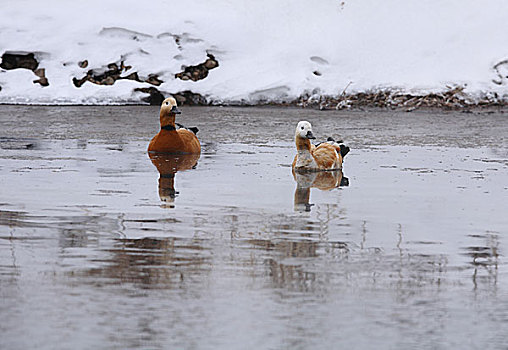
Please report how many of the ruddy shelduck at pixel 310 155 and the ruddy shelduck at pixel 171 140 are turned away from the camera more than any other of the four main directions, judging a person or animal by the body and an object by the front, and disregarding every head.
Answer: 0

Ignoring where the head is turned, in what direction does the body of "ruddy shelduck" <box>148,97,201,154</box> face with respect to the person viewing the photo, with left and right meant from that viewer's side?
facing the viewer and to the left of the viewer

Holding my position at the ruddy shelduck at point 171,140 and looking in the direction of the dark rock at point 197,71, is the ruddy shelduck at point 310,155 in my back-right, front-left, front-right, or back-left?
back-right

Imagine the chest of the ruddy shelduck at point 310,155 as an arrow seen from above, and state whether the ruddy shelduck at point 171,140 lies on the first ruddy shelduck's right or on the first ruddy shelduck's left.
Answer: on the first ruddy shelduck's right

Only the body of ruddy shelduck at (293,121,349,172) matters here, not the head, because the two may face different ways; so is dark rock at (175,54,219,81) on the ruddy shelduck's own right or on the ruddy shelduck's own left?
on the ruddy shelduck's own right

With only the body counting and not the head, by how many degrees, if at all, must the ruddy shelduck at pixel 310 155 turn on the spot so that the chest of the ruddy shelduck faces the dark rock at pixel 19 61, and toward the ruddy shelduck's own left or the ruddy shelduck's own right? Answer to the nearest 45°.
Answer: approximately 90° to the ruddy shelduck's own right

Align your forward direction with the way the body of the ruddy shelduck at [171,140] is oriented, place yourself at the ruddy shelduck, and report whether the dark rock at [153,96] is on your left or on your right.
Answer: on your right

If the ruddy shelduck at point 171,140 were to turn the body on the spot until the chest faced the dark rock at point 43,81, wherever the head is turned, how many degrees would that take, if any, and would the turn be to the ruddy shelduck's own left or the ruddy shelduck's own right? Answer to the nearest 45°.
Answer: approximately 135° to the ruddy shelduck's own right

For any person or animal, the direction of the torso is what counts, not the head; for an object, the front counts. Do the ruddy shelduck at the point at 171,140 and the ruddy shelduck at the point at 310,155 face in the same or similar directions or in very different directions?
same or similar directions

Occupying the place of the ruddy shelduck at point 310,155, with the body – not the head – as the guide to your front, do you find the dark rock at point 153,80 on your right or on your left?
on your right
